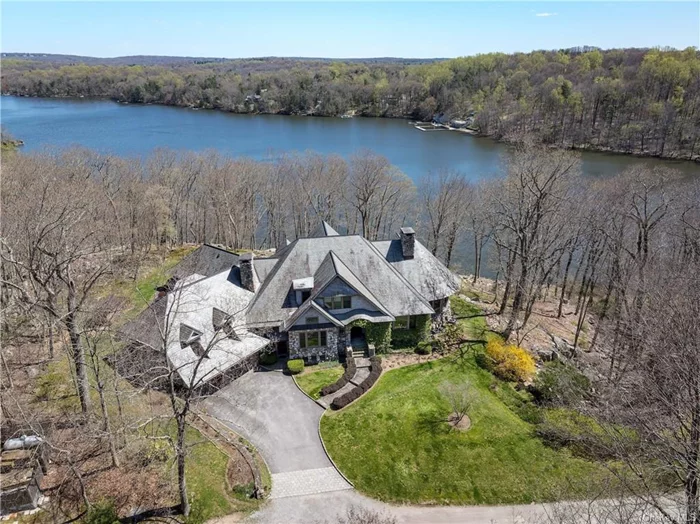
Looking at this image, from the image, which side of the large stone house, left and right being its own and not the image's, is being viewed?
front

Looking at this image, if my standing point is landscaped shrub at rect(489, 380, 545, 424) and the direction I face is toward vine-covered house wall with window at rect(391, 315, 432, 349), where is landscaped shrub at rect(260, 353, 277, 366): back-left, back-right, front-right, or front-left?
front-left

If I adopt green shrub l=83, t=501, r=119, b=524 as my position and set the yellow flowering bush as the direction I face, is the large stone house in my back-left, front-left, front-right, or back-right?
front-left

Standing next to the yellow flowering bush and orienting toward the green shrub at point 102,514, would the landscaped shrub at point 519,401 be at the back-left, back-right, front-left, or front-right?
front-left

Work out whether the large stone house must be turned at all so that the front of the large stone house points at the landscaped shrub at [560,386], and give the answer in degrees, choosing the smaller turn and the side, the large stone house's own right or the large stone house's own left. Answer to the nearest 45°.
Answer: approximately 45° to the large stone house's own left

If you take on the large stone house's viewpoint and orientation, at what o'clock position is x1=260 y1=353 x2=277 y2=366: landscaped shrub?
The landscaped shrub is roughly at 2 o'clock from the large stone house.

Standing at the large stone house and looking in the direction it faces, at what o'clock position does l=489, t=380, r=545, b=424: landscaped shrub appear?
The landscaped shrub is roughly at 10 o'clock from the large stone house.

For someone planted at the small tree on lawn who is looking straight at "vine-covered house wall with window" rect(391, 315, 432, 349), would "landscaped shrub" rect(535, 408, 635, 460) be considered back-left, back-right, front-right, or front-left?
back-right

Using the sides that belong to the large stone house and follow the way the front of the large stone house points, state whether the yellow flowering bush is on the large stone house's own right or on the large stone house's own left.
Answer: on the large stone house's own left

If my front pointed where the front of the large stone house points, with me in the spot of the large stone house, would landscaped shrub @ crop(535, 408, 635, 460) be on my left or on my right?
on my left

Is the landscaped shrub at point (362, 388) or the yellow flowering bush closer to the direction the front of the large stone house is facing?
the landscaped shrub

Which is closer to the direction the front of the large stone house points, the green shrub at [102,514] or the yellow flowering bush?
the green shrub
